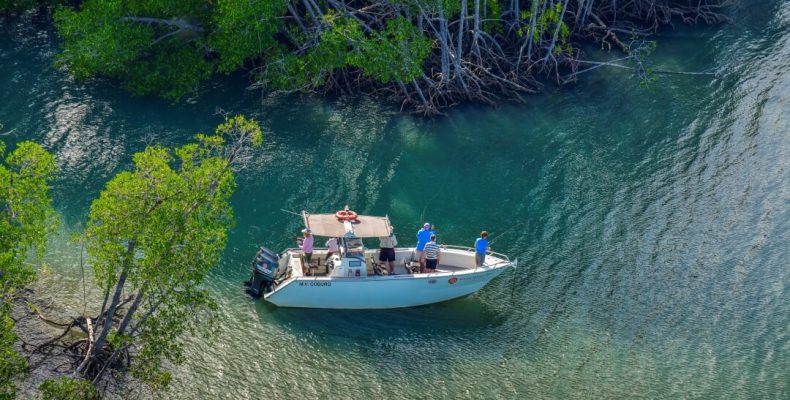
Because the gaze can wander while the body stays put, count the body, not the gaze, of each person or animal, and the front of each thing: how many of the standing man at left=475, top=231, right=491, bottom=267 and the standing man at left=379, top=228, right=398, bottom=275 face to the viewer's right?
1

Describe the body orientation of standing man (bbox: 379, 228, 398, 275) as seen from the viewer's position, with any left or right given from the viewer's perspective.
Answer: facing away from the viewer

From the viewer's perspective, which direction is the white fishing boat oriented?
to the viewer's right

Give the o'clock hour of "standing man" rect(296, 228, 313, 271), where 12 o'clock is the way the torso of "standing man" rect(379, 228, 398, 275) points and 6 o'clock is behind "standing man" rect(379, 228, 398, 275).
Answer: "standing man" rect(296, 228, 313, 271) is roughly at 9 o'clock from "standing man" rect(379, 228, 398, 275).

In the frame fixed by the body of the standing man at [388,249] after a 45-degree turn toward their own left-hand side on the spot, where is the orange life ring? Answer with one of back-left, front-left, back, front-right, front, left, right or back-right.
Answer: front-left

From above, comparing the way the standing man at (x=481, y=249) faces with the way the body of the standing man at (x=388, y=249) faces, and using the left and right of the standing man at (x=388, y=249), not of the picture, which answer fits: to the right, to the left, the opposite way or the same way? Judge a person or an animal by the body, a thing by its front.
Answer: to the right

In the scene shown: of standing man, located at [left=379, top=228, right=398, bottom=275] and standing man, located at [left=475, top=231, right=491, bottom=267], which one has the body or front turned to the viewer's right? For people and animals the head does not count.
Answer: standing man, located at [left=475, top=231, right=491, bottom=267]

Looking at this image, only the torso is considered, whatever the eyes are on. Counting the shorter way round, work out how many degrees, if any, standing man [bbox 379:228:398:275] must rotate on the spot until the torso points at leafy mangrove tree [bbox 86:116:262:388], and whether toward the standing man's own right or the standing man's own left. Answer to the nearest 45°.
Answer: approximately 135° to the standing man's own left

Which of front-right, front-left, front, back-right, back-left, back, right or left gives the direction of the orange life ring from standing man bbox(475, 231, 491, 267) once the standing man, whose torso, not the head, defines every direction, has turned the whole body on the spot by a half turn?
front

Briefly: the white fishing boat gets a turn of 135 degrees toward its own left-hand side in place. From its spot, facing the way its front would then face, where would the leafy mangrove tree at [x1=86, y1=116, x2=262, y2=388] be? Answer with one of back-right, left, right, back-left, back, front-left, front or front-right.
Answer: left

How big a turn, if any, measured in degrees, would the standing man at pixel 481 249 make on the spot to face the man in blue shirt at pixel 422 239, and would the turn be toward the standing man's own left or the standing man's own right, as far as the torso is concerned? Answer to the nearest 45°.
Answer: approximately 180°

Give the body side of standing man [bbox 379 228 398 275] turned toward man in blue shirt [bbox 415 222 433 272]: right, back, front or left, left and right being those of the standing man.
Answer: right

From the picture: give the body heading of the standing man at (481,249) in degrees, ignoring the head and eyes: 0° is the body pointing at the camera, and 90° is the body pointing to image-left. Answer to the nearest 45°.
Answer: approximately 270°

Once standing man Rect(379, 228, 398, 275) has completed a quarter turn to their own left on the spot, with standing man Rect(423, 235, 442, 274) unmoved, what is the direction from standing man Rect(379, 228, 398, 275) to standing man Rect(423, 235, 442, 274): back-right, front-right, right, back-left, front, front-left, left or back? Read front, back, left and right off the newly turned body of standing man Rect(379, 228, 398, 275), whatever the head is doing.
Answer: back
